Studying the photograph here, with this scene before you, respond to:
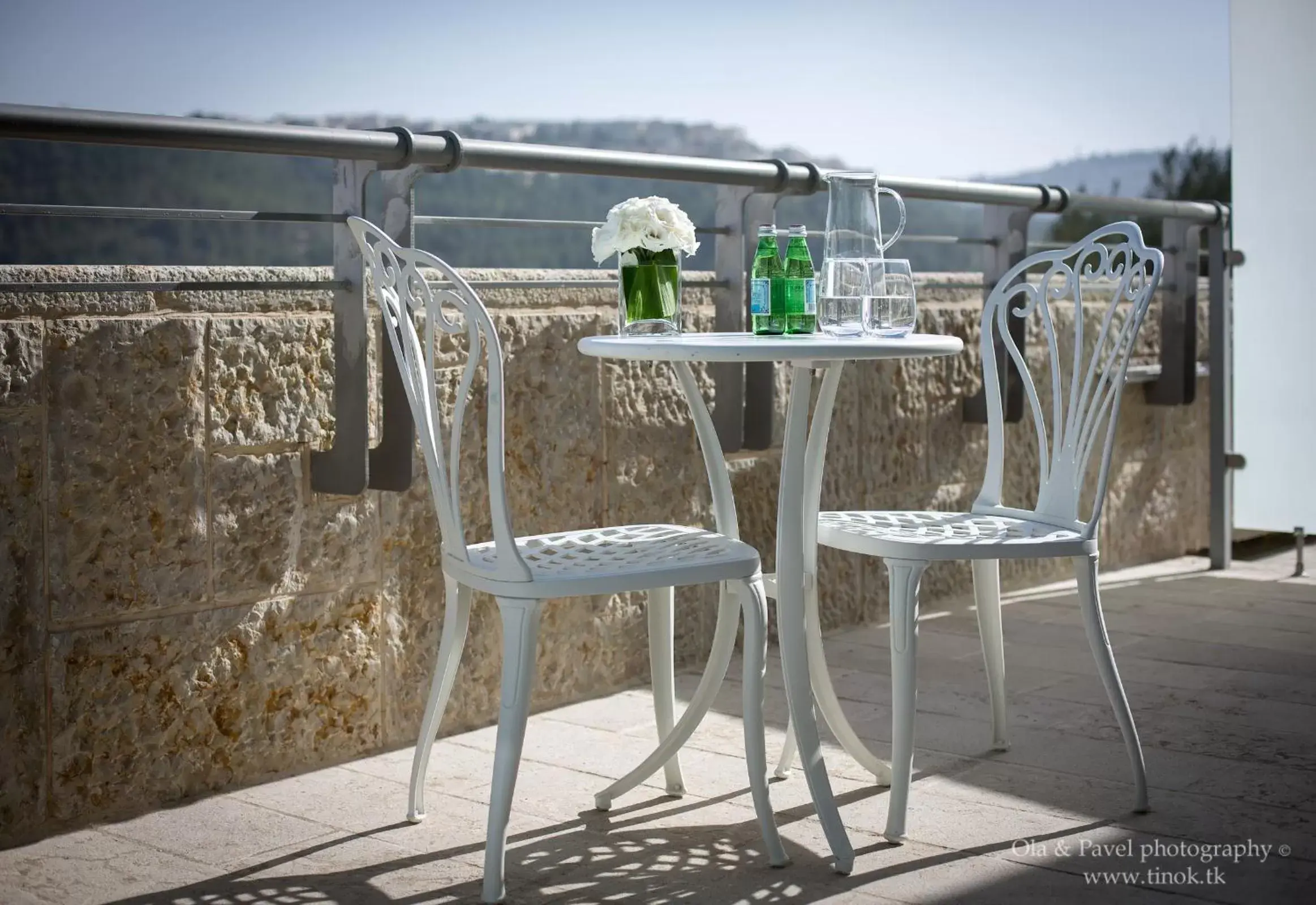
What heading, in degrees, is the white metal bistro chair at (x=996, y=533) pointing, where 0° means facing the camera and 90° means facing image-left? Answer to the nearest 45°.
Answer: approximately 45°

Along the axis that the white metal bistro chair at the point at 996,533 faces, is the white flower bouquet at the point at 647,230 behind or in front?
in front

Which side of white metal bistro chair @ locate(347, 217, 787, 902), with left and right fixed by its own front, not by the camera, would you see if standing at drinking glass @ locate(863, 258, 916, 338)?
front

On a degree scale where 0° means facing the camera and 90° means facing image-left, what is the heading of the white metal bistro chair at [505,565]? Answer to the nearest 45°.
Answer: approximately 270°

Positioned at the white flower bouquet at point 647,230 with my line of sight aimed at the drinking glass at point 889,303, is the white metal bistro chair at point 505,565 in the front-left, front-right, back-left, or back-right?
back-right

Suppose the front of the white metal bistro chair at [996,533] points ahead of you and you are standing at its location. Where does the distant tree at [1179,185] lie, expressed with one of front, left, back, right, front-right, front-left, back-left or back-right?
back-right

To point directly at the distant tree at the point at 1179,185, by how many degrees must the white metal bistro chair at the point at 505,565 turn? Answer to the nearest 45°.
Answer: approximately 45° to its left

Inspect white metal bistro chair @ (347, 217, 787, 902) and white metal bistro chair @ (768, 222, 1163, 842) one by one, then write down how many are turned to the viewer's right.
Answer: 1
